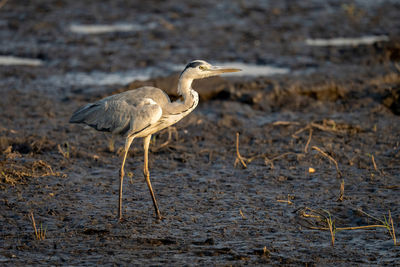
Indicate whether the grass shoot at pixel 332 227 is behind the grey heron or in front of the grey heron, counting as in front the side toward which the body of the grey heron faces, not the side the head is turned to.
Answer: in front

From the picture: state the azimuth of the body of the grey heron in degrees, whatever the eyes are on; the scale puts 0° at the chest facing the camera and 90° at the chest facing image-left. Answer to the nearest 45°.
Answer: approximately 270°
